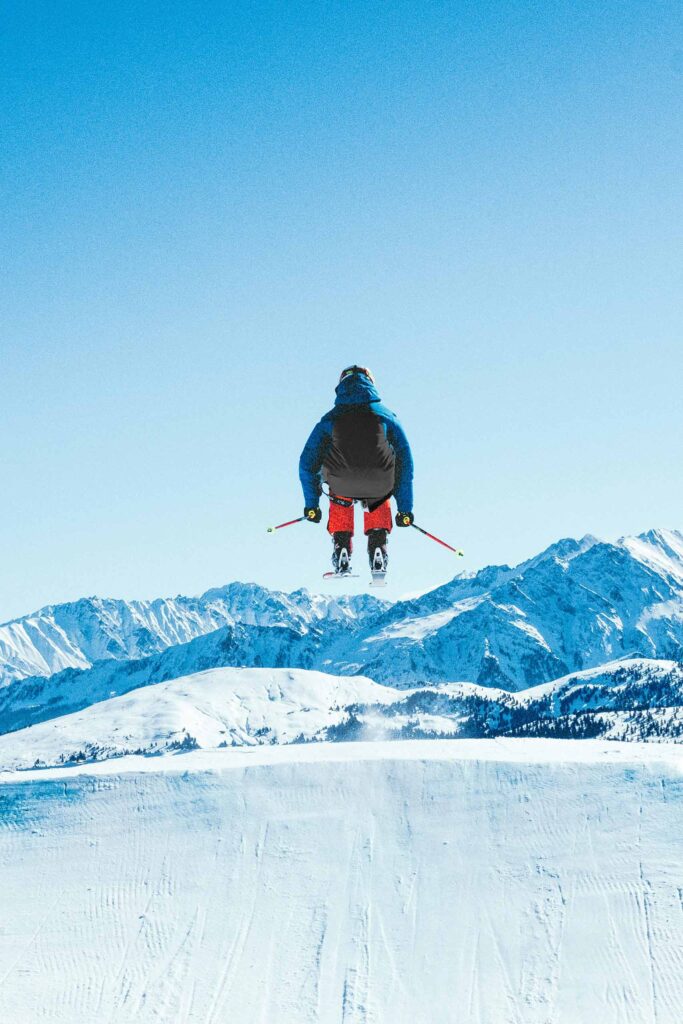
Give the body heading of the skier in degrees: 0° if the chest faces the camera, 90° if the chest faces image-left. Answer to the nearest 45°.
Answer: approximately 180°
